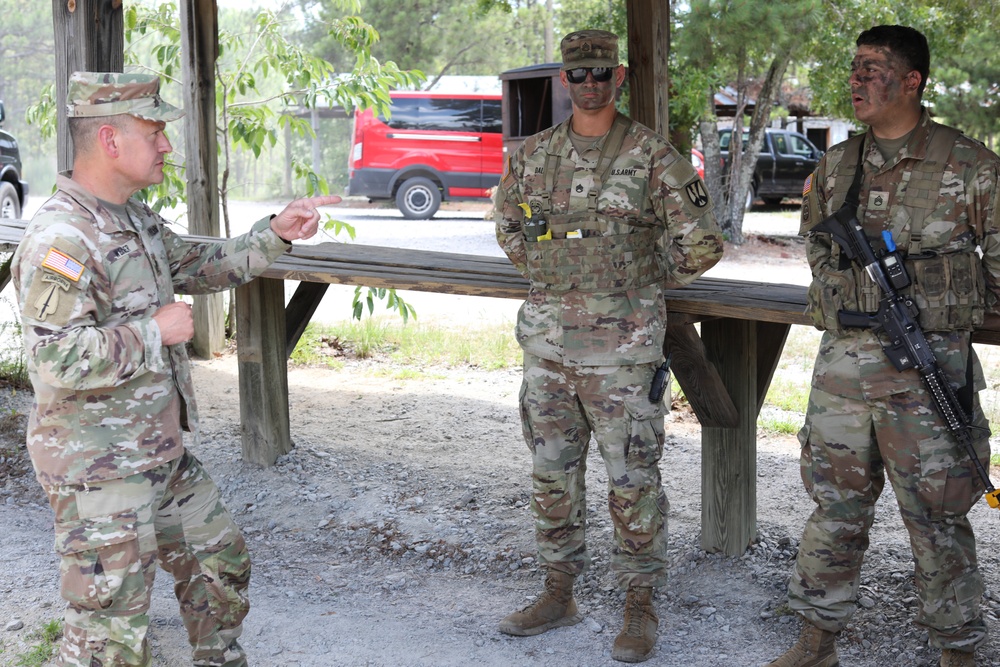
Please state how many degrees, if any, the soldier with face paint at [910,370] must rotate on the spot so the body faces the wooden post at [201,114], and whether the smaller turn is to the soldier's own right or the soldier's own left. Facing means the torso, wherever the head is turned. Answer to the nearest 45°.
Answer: approximately 90° to the soldier's own right

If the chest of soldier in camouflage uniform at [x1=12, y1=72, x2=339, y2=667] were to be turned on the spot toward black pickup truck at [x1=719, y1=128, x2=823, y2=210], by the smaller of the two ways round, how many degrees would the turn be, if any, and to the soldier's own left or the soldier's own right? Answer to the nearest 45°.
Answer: approximately 45° to the soldier's own left

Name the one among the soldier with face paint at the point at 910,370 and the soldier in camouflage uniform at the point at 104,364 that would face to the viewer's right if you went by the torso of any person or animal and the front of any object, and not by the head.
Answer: the soldier in camouflage uniform

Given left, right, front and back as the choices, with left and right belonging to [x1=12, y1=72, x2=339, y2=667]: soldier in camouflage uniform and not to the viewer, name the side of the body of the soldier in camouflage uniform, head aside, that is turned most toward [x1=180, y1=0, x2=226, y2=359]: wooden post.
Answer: left

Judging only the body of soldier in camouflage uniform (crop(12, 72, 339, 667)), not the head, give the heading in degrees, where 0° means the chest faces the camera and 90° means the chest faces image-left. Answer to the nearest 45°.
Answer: approximately 270°
